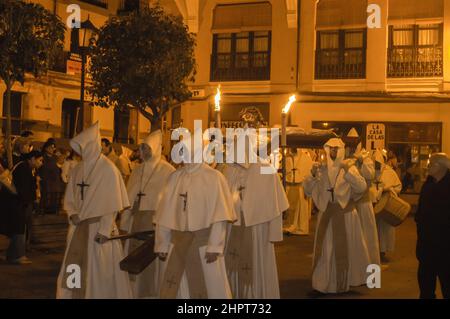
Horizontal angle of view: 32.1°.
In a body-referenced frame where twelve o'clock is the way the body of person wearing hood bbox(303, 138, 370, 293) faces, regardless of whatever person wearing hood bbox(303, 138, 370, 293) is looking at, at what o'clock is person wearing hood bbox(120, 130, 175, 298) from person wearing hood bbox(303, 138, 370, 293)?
person wearing hood bbox(120, 130, 175, 298) is roughly at 2 o'clock from person wearing hood bbox(303, 138, 370, 293).

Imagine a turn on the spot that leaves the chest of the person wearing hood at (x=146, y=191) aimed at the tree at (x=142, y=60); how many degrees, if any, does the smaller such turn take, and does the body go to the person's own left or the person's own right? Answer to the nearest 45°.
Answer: approximately 135° to the person's own right

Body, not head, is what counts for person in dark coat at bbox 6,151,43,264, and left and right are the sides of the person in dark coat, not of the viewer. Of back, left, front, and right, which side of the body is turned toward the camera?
right

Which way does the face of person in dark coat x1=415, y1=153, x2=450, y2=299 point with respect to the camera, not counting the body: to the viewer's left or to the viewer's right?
to the viewer's left

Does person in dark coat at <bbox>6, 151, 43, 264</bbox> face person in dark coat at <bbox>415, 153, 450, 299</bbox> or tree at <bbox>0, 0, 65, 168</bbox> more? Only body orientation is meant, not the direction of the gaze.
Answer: the person in dark coat

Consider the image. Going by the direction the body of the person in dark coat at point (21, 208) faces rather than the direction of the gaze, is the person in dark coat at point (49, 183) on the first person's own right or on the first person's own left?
on the first person's own left

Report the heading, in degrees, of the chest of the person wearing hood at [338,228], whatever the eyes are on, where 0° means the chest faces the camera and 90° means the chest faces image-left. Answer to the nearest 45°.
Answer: approximately 0°

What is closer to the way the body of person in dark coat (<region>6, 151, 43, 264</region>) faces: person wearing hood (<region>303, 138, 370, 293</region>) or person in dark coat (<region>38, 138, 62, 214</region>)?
the person wearing hood

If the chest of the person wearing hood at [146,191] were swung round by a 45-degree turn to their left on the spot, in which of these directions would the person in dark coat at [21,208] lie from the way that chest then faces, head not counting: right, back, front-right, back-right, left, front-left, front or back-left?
back-right

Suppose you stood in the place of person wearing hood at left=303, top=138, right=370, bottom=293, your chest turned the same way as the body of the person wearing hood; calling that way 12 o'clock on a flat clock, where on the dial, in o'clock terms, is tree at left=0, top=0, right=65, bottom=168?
The tree is roughly at 4 o'clock from the person wearing hood.

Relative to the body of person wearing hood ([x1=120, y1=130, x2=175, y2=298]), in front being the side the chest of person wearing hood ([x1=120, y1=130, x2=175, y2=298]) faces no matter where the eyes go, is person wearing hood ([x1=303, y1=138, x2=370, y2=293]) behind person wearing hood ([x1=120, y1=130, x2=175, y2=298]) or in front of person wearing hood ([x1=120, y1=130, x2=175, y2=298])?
behind

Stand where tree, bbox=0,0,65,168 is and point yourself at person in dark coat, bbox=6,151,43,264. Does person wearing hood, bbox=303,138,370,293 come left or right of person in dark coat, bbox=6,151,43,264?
left

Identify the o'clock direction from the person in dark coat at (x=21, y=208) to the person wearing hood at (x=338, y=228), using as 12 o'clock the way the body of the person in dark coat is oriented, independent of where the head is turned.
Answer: The person wearing hood is roughly at 1 o'clock from the person in dark coat.

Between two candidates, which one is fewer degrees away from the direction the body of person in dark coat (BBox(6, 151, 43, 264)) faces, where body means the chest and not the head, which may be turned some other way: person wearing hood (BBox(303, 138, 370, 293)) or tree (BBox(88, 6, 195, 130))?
the person wearing hood

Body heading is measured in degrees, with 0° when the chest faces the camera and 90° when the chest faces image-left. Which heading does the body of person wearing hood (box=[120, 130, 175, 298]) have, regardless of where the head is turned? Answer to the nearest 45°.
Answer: approximately 45°
